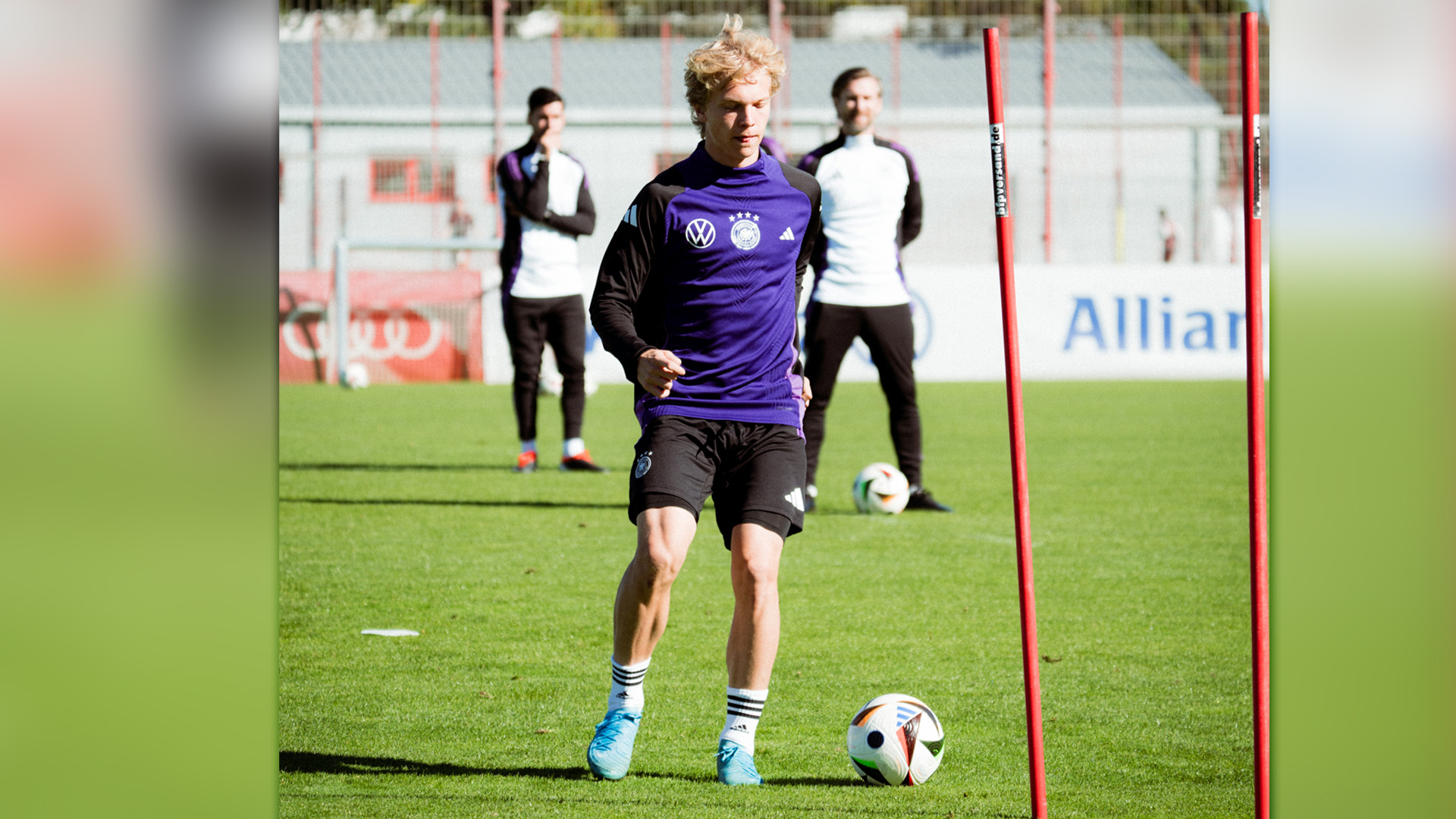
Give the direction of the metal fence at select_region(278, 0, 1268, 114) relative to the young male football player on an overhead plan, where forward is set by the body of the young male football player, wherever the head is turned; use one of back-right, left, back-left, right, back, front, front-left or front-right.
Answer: back

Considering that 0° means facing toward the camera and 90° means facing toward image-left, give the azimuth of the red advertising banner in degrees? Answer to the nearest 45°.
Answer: approximately 0°

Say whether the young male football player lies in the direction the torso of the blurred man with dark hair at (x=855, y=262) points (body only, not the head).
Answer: yes

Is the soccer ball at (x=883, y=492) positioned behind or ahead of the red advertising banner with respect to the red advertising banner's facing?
ahead

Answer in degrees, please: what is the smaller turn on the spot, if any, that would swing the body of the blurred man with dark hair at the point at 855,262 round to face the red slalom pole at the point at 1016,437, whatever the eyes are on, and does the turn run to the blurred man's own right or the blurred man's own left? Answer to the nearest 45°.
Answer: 0° — they already face it

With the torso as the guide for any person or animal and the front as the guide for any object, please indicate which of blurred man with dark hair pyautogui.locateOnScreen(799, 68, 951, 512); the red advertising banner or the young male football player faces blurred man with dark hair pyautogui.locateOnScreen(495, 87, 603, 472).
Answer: the red advertising banner

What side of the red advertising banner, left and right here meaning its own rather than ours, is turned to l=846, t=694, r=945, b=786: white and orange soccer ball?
front

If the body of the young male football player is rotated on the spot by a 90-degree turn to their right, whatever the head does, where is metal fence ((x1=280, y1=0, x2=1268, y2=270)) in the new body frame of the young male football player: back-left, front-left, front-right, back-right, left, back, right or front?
right

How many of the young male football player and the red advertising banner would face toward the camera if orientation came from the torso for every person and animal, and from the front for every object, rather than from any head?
2

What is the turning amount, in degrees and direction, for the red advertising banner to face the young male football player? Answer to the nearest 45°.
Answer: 0° — it already faces them

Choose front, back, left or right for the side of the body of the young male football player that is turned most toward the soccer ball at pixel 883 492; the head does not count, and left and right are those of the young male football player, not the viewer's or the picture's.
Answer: back

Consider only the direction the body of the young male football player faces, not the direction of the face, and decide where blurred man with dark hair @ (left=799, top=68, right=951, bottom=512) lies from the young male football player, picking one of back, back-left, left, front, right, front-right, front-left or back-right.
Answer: back

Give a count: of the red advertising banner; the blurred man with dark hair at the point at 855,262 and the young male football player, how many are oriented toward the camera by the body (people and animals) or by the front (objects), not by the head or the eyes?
3
